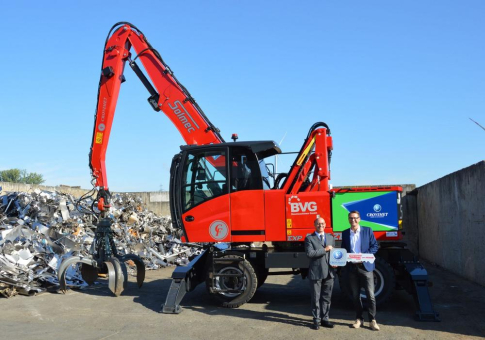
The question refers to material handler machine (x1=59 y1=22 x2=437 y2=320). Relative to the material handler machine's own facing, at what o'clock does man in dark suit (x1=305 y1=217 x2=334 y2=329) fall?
The man in dark suit is roughly at 8 o'clock from the material handler machine.

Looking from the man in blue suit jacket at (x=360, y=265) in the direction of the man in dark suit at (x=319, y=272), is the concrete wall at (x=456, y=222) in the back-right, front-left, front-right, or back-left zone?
back-right

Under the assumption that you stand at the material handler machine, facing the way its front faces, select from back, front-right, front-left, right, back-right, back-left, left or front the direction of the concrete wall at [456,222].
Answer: back-right

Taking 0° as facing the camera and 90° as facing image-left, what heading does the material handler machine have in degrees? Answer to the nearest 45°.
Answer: approximately 90°

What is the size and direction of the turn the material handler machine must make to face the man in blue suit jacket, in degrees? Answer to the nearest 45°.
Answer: approximately 135° to its left
